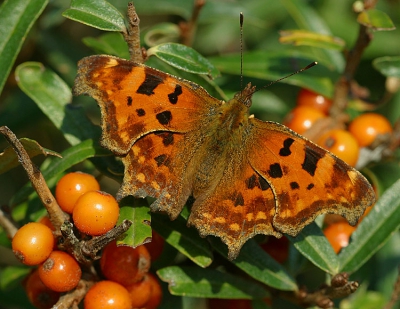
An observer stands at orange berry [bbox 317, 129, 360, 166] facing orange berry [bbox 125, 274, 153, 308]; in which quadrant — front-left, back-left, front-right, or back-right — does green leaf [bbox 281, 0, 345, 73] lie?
back-right

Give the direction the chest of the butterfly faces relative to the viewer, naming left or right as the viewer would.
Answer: facing away from the viewer and to the right of the viewer

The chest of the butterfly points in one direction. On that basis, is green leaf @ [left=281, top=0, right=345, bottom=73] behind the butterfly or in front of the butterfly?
in front

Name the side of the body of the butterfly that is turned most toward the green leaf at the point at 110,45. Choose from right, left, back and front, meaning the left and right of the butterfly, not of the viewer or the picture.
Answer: left

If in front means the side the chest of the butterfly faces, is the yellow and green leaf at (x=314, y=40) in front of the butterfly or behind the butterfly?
in front

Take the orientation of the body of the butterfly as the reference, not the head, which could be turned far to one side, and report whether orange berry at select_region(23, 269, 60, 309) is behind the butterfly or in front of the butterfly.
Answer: behind

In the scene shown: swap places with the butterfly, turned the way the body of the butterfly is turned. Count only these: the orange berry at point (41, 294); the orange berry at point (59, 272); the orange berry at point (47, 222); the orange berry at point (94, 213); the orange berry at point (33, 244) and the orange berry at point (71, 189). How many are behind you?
6

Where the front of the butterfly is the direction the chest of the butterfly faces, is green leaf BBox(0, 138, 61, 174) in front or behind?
behind

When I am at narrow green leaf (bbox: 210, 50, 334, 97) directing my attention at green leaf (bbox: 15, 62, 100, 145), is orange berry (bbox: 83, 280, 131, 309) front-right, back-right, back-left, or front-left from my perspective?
front-left

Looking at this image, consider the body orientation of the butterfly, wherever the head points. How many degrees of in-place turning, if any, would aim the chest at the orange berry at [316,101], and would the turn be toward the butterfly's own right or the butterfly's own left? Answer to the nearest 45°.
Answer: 0° — it already faces it
